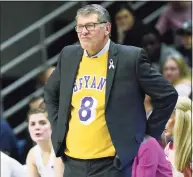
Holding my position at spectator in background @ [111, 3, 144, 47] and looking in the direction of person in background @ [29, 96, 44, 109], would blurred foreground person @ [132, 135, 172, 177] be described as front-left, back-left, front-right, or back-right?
front-left

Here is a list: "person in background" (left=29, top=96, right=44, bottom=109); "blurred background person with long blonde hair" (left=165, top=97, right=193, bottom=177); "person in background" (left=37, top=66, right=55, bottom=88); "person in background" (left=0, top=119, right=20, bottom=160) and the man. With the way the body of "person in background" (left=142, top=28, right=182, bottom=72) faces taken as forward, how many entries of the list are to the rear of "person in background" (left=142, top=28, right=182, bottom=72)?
0

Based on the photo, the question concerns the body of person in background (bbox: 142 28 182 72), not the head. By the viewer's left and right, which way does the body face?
facing the viewer and to the left of the viewer

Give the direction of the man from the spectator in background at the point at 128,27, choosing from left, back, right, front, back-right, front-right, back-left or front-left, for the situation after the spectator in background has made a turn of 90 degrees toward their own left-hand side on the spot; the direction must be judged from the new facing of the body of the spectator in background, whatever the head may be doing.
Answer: front-right

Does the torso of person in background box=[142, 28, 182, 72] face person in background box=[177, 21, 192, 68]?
no

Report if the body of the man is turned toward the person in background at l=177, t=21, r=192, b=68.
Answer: no

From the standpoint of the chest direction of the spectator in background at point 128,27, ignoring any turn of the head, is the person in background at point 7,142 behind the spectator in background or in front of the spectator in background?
in front

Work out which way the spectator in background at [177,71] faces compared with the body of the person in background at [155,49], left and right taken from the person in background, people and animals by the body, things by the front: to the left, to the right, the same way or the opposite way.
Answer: the same way

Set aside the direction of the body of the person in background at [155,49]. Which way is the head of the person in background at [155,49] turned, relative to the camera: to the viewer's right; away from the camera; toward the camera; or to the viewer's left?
toward the camera

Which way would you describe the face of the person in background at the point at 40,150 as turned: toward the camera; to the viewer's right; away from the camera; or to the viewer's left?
toward the camera
